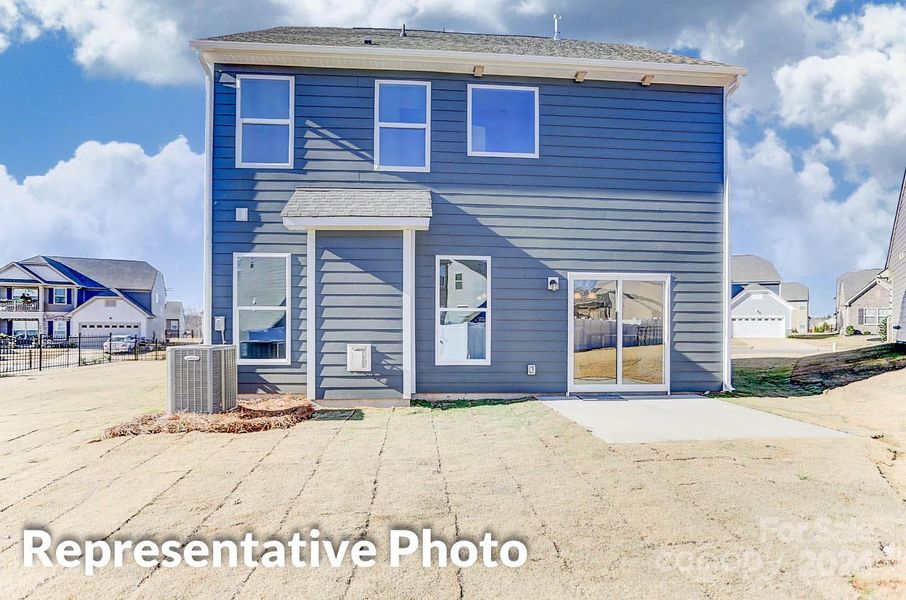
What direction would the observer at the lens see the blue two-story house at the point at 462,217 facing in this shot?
facing away from the viewer

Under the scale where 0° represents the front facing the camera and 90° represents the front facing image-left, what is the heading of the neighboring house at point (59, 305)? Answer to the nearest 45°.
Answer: approximately 0°

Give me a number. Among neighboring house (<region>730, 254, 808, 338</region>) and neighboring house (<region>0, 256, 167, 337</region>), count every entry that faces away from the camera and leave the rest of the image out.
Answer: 0

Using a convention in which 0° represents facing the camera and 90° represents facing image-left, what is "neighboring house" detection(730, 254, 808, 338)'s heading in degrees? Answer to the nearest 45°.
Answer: approximately 0°

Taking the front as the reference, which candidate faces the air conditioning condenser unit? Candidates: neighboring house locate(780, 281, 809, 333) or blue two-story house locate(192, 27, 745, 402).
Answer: the neighboring house

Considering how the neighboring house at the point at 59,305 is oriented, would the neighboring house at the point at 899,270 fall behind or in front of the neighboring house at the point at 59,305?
in front

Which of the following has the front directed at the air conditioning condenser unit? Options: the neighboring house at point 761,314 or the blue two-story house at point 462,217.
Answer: the neighboring house
